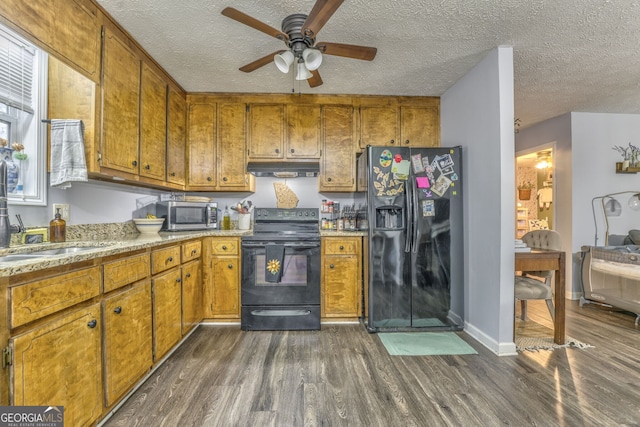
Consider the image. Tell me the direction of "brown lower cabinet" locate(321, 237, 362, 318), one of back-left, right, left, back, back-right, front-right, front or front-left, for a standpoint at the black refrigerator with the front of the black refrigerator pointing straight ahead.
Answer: right

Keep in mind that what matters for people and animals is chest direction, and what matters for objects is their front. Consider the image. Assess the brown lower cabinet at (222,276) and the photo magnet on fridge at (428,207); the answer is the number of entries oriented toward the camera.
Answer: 2

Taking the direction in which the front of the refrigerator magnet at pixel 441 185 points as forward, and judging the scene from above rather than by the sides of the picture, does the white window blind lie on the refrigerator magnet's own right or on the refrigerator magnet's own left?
on the refrigerator magnet's own right

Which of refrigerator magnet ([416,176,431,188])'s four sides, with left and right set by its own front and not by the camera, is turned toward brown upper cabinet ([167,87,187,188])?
right

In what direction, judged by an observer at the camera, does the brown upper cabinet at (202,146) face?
facing the viewer

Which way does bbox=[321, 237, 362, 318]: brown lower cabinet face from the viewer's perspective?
toward the camera

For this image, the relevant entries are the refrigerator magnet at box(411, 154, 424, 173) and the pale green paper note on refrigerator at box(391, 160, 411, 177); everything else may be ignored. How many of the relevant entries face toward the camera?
2

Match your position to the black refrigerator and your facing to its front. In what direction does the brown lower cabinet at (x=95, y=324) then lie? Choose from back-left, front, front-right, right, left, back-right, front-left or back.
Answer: front-right

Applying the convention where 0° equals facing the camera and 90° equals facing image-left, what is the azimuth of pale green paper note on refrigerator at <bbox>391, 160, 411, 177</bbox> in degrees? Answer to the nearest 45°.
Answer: approximately 0°

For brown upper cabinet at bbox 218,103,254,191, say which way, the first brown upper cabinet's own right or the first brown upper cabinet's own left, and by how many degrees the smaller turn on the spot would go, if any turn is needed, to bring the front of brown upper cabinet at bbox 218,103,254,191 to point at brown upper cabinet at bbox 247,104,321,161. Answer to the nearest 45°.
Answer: approximately 90° to the first brown upper cabinet's own left

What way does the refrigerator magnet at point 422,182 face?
toward the camera

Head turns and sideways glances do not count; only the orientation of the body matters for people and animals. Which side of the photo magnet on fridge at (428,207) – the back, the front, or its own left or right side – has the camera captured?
front

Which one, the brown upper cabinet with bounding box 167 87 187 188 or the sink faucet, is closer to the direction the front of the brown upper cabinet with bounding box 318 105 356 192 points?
the sink faucet
